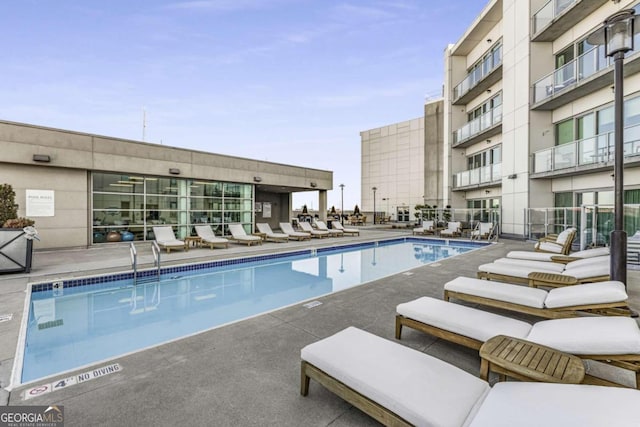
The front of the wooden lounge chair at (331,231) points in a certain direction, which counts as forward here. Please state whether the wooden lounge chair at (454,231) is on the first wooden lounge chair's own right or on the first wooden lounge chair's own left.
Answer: on the first wooden lounge chair's own left

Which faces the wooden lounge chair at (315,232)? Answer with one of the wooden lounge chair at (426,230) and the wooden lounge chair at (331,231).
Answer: the wooden lounge chair at (426,230)

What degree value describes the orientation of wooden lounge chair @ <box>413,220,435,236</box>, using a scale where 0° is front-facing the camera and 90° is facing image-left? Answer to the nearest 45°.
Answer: approximately 45°

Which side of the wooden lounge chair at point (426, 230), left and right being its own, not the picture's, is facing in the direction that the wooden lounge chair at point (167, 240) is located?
front

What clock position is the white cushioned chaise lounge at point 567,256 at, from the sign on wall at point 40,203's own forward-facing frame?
The white cushioned chaise lounge is roughly at 11 o'clock from the sign on wall.

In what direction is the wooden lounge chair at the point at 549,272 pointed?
to the viewer's left

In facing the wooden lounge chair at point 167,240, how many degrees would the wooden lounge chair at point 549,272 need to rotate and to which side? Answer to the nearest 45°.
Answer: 0° — it already faces it

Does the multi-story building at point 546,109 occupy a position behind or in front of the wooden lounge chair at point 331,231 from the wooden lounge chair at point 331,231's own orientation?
in front

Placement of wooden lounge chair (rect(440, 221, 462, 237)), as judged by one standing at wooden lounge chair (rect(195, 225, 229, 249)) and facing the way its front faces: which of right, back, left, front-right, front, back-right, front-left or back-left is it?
front-left

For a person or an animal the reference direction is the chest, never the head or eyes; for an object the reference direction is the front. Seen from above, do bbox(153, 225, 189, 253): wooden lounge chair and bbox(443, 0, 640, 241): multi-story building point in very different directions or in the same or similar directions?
very different directions

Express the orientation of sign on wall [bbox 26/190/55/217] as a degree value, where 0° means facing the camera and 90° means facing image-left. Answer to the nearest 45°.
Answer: approximately 0°

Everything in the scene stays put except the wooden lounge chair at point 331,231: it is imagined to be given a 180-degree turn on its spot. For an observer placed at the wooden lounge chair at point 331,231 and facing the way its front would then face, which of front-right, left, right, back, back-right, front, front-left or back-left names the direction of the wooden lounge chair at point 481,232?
back-right

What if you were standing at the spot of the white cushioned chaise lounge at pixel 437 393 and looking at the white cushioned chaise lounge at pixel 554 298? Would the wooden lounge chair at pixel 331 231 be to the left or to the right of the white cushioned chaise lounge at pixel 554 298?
left

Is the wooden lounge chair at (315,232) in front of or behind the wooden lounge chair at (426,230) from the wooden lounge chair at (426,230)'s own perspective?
in front

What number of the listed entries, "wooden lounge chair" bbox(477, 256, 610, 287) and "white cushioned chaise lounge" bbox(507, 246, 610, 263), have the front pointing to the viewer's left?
2
